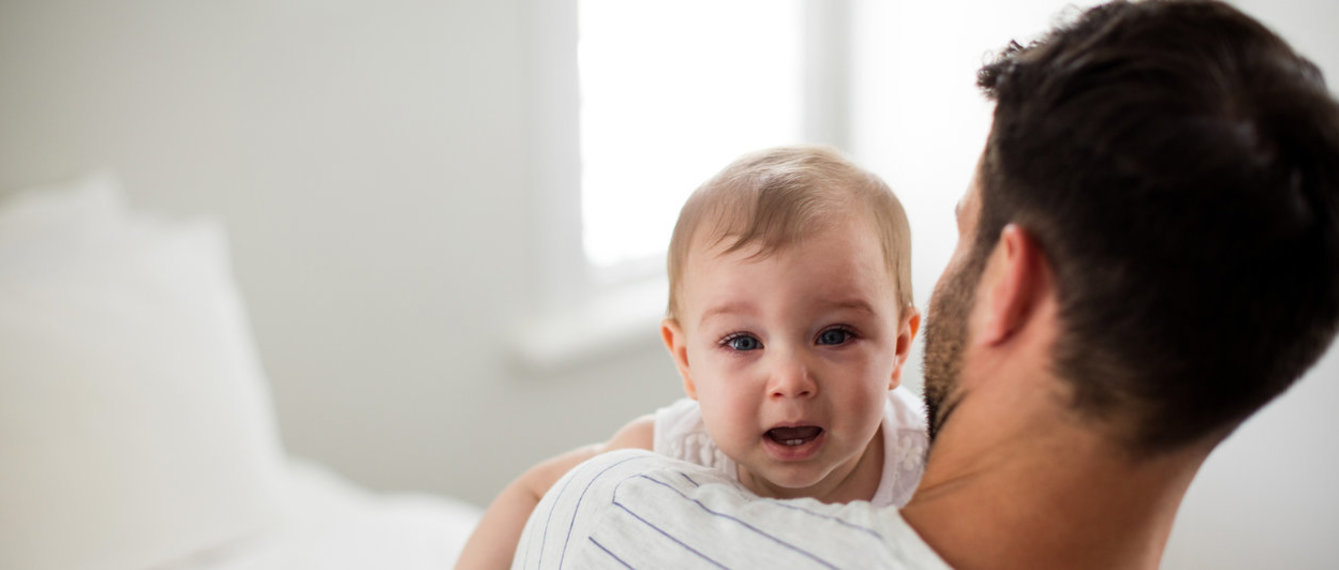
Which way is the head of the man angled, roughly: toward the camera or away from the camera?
away from the camera

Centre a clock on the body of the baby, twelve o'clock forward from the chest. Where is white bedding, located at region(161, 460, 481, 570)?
The white bedding is roughly at 4 o'clock from the baby.

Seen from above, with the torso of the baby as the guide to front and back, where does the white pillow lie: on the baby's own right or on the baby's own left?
on the baby's own right

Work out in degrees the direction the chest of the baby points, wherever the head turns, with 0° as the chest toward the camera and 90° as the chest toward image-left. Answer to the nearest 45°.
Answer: approximately 0°
